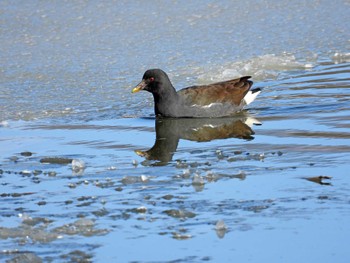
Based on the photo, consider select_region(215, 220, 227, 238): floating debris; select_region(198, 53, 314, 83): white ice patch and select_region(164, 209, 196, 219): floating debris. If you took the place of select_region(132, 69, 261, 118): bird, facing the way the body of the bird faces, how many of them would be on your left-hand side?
2

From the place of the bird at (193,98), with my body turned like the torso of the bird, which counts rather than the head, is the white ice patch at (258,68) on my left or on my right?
on my right

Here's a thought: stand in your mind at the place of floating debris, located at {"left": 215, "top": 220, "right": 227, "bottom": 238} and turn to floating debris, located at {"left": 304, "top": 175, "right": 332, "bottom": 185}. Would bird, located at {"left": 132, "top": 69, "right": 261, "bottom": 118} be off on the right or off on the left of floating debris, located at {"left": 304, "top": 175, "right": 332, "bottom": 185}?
left

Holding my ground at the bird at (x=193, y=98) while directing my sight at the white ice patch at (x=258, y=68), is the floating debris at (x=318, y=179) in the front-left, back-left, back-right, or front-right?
back-right

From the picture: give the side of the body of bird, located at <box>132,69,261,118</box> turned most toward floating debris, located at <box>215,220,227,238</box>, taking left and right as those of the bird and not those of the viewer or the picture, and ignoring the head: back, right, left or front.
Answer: left

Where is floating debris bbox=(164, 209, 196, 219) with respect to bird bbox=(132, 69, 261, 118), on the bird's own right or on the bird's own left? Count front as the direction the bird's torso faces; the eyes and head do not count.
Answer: on the bird's own left

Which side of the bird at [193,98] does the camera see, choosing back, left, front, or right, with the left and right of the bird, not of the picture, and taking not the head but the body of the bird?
left

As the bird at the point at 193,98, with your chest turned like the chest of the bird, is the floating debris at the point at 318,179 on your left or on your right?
on your left

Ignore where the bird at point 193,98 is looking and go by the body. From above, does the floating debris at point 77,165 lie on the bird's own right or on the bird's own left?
on the bird's own left

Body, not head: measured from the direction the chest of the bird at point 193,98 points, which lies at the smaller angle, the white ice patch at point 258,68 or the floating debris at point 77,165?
the floating debris
